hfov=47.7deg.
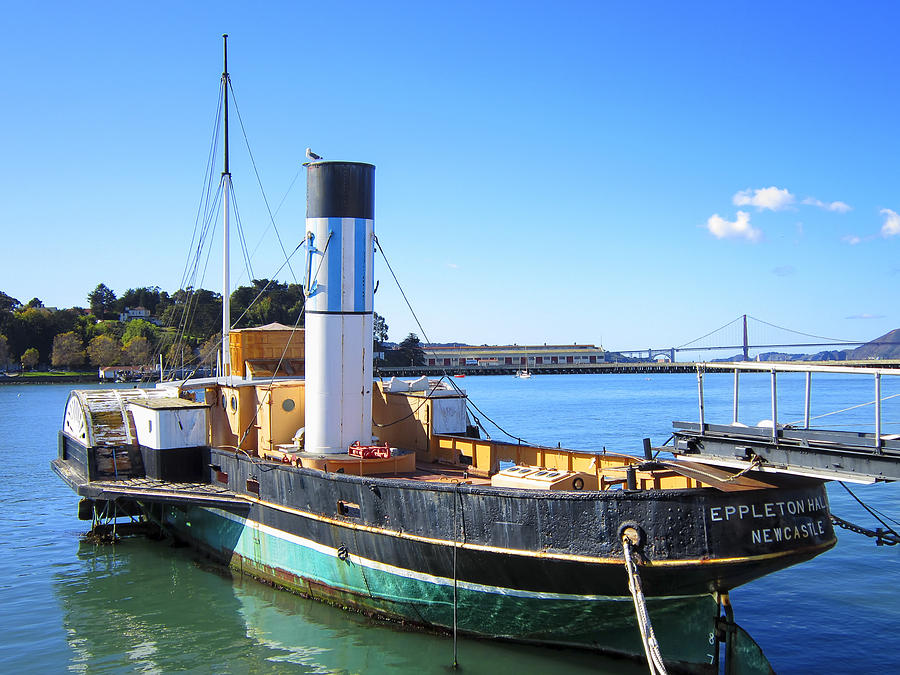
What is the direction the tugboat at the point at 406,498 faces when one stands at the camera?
facing away from the viewer and to the left of the viewer
